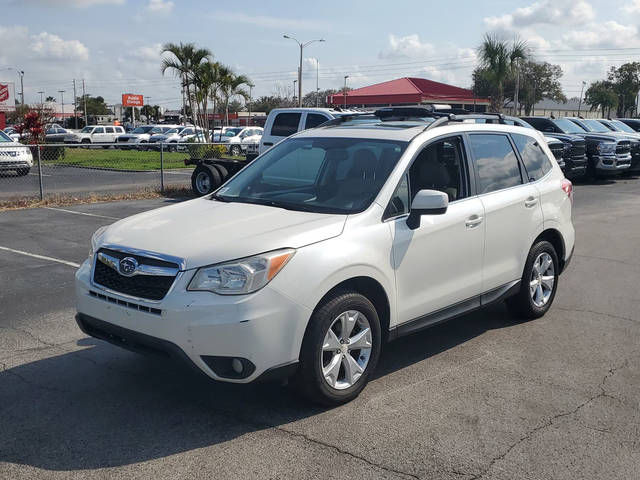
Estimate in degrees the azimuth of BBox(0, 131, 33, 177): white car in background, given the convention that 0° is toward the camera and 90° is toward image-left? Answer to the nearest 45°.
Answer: approximately 315°

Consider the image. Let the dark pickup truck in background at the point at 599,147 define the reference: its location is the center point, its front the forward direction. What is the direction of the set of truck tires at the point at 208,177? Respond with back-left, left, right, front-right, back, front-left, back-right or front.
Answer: right

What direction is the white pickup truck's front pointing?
to the viewer's right

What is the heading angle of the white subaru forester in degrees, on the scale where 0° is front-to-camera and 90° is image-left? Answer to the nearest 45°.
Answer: approximately 45°

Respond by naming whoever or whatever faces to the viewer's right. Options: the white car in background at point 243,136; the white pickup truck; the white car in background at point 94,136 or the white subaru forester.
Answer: the white pickup truck

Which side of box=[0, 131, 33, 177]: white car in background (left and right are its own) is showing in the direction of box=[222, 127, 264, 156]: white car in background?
left

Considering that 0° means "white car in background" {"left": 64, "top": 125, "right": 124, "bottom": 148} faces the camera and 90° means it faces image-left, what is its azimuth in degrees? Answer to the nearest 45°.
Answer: approximately 45°

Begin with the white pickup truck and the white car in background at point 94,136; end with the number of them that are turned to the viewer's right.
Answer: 1

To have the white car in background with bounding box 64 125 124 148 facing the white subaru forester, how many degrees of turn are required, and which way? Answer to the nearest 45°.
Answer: approximately 45° to its left
